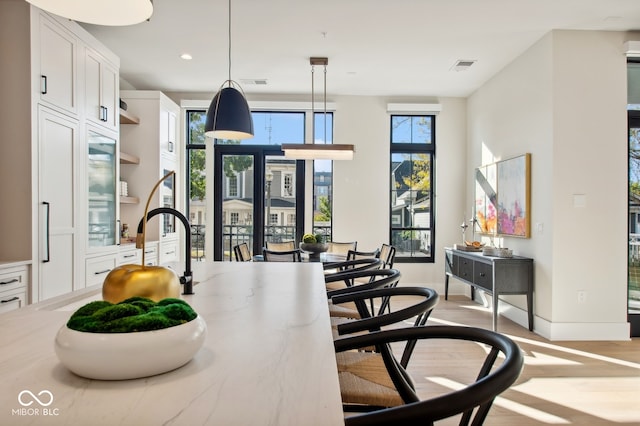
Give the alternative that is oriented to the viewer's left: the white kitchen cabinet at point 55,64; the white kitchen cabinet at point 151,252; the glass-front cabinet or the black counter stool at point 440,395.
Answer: the black counter stool

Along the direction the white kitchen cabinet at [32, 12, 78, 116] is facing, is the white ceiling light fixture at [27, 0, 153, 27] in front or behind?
in front

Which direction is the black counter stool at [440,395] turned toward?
to the viewer's left

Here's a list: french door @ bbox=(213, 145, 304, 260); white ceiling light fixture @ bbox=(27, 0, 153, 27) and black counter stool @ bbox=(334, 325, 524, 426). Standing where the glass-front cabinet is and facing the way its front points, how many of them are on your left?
1

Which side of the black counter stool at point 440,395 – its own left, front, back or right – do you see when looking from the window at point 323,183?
right

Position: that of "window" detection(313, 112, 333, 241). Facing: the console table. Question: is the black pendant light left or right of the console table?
right

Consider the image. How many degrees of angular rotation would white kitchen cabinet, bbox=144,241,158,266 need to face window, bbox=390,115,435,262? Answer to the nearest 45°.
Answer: approximately 45° to its left

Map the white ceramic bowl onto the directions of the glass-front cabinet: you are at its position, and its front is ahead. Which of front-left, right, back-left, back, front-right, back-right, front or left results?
front-right

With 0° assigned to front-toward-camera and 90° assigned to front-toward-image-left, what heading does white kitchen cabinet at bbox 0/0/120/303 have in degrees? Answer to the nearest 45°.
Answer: approximately 315°

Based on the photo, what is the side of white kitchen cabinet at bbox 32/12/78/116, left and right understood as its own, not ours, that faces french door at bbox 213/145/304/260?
left

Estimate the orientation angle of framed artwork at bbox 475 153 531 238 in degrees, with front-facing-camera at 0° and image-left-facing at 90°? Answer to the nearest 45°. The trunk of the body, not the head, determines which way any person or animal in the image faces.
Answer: approximately 45°

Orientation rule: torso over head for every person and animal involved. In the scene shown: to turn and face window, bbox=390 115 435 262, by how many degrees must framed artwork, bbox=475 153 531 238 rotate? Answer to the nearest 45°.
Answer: approximately 90° to its right

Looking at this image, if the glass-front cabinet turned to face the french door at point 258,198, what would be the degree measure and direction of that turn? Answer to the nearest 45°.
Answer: approximately 90° to its left
